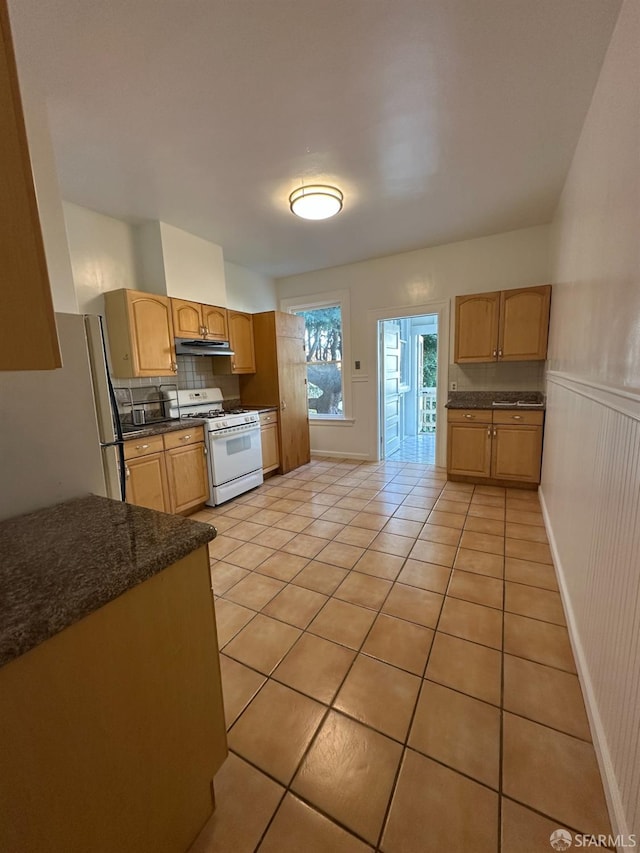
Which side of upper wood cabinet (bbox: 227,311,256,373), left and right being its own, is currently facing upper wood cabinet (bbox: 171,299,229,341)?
right

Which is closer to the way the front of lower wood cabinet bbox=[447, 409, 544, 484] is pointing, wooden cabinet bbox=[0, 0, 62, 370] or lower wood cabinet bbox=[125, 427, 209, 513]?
the wooden cabinet

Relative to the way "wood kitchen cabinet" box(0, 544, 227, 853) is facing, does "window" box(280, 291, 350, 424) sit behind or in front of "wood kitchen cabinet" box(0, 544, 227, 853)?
in front

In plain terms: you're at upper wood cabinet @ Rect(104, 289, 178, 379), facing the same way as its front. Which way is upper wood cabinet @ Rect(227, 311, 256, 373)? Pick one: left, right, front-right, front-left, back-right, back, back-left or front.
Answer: left

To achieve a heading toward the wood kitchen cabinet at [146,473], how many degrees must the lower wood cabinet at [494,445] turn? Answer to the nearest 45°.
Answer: approximately 45° to its right

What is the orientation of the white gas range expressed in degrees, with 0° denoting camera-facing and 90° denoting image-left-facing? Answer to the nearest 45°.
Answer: approximately 315°

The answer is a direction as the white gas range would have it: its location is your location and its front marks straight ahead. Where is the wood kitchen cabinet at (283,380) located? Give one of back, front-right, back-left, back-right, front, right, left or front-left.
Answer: left

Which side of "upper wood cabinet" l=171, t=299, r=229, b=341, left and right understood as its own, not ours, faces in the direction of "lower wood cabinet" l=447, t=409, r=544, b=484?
front

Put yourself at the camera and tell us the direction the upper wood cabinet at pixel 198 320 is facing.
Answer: facing the viewer and to the right of the viewer

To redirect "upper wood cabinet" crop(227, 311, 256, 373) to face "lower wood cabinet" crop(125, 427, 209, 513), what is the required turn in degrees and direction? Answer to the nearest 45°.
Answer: approximately 90° to its right

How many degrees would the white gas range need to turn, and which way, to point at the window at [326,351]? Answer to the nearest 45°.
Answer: approximately 90° to its left

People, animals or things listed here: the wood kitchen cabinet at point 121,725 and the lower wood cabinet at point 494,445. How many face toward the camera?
1
